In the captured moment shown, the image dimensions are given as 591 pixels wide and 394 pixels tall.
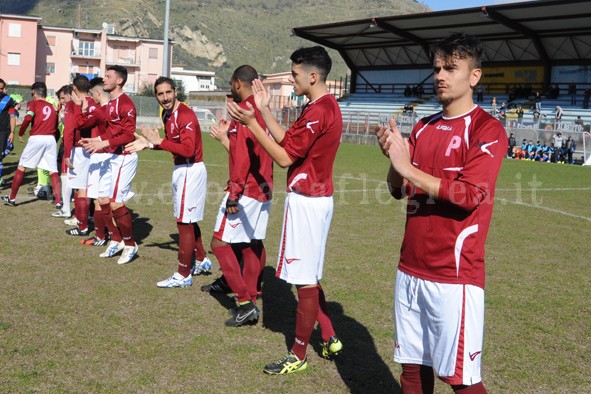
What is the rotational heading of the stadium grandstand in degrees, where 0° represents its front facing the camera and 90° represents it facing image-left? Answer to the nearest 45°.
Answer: approximately 45°

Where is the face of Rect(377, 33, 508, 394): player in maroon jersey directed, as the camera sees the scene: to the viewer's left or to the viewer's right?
to the viewer's left

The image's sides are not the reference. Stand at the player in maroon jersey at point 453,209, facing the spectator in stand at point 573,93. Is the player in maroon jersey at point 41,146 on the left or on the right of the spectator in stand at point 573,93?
left

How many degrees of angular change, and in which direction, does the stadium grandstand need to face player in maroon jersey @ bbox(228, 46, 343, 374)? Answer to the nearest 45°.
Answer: approximately 45° to its left

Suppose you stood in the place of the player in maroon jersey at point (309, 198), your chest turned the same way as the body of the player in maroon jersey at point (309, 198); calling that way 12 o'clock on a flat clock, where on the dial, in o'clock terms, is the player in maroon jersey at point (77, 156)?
the player in maroon jersey at point (77, 156) is roughly at 2 o'clock from the player in maroon jersey at point (309, 198).

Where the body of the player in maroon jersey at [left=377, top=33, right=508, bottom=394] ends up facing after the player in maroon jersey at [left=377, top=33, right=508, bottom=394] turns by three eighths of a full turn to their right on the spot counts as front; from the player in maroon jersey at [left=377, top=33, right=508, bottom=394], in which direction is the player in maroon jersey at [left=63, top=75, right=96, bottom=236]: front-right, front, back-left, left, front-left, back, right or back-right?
front-left

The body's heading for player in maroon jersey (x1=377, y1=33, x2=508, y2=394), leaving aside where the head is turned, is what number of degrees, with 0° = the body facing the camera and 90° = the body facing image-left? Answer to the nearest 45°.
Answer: approximately 45°

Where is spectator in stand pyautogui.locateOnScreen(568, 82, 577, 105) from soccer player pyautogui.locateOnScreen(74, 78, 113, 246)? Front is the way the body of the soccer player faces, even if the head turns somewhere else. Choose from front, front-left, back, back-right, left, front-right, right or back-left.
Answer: back-right

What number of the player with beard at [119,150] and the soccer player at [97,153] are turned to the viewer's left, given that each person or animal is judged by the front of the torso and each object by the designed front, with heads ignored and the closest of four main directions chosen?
2

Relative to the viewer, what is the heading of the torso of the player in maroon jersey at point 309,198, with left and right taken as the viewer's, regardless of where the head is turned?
facing to the left of the viewer
